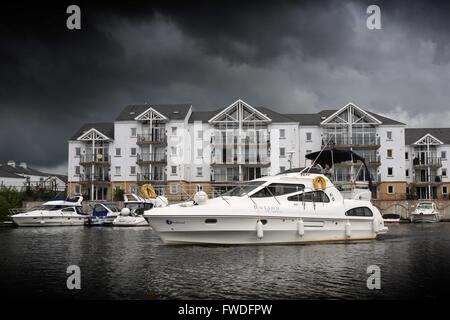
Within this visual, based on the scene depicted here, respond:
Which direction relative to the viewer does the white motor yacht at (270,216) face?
to the viewer's left
